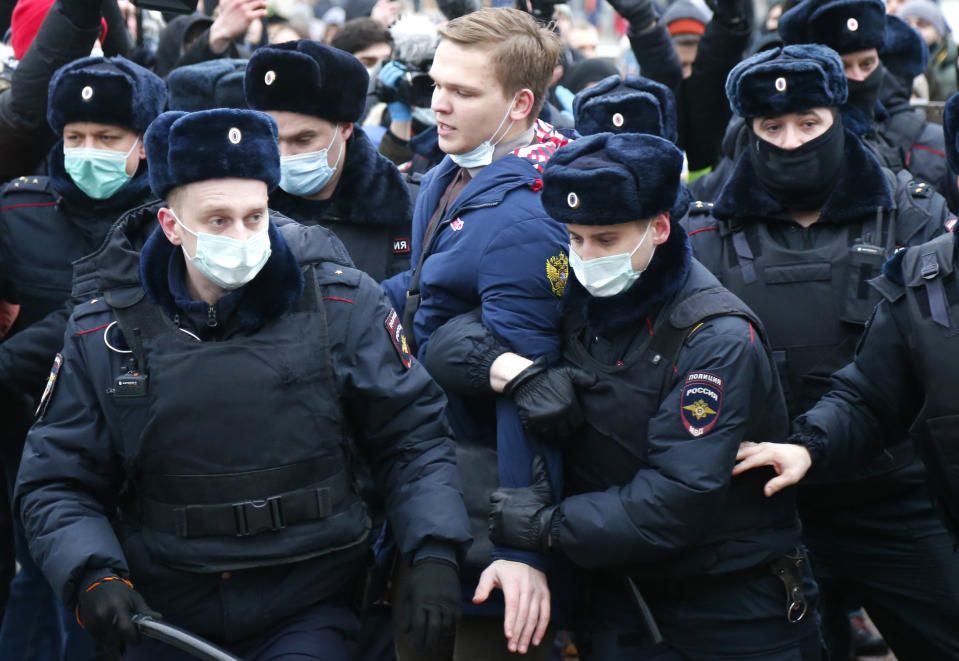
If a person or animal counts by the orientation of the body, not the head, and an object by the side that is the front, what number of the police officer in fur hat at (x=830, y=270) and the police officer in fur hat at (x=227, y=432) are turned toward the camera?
2

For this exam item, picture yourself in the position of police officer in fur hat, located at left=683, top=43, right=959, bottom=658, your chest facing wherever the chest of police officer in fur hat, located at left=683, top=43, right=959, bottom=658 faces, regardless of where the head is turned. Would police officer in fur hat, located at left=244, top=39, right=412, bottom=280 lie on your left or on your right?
on your right

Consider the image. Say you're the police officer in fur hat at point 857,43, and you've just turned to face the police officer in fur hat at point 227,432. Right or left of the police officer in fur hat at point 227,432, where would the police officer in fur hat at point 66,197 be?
right

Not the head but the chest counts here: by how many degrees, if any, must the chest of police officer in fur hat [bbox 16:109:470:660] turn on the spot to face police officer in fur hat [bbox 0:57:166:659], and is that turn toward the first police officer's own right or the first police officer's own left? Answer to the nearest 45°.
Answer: approximately 180°

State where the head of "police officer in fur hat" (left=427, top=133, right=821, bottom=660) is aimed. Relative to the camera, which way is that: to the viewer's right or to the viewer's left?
to the viewer's left

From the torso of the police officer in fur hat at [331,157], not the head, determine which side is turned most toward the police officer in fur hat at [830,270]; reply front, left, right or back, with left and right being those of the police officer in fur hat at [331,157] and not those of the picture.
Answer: left

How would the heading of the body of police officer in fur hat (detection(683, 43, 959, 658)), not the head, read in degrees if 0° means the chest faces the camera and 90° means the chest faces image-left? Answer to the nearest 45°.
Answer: approximately 0°
